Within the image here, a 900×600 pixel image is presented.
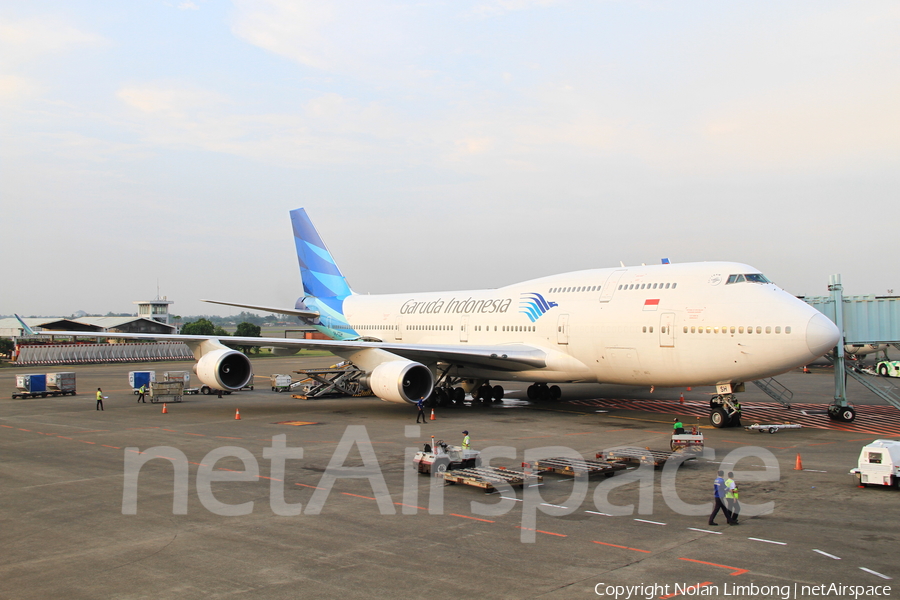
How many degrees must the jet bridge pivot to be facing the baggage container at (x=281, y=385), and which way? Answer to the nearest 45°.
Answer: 0° — it already faces it

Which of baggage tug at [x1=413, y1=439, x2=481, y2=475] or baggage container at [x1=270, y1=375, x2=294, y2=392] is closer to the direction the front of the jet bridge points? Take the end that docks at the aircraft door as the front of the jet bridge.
the baggage container

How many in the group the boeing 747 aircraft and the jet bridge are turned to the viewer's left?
1

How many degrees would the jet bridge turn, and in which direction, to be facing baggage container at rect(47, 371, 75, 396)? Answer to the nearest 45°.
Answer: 0° — it already faces it

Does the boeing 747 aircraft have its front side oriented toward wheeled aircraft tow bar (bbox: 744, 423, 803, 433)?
yes

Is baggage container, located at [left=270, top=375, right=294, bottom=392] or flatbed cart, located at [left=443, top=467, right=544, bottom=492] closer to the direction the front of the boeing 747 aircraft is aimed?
the flatbed cart

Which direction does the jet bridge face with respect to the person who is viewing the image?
facing to the left of the viewer

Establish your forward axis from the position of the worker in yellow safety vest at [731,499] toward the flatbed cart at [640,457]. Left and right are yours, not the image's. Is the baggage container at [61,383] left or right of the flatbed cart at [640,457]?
left

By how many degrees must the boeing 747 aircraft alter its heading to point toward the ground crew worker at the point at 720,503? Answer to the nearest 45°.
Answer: approximately 45° to its right

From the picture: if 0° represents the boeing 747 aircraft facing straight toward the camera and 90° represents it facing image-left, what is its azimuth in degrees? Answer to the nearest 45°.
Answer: approximately 315°

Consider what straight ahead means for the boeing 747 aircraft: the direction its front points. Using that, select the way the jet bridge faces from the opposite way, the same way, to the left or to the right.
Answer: the opposite way

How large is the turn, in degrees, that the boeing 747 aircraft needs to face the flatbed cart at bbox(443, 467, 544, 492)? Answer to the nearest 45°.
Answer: approximately 45° to its right
